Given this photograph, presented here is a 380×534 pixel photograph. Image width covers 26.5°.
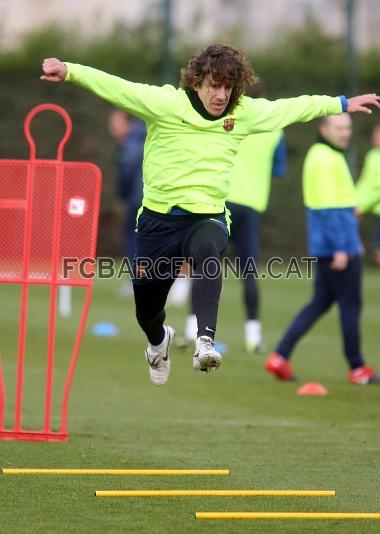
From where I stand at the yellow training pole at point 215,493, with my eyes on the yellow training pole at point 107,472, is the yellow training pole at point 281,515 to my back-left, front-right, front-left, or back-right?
back-left

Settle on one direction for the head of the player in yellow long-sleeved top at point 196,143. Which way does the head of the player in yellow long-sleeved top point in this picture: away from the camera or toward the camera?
toward the camera

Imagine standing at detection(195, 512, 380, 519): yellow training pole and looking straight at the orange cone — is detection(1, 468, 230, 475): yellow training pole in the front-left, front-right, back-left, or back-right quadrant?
front-left

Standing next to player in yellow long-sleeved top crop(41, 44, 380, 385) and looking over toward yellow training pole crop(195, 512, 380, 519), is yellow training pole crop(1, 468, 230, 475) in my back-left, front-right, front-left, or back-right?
front-right

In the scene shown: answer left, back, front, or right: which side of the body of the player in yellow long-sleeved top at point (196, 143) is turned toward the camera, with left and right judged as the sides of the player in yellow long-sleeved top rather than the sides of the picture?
front
